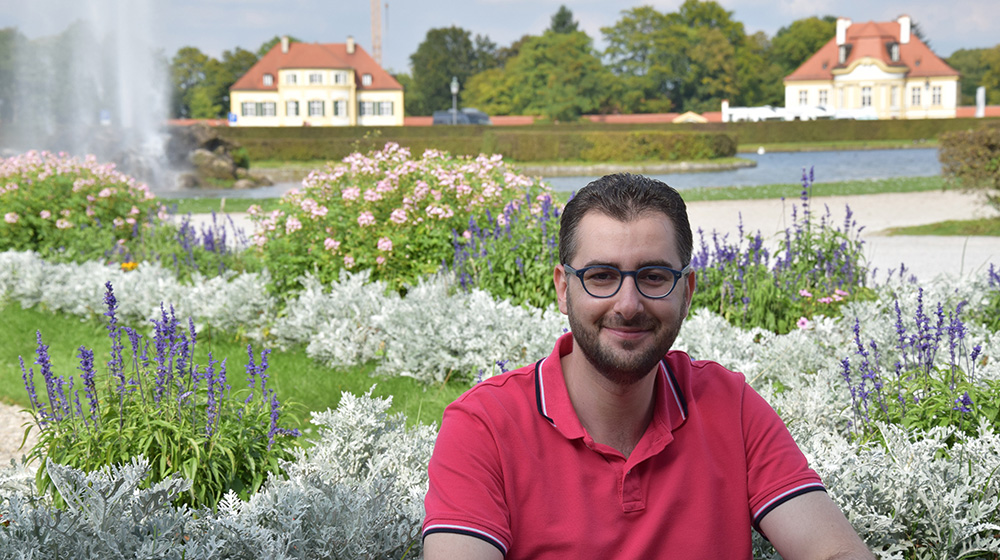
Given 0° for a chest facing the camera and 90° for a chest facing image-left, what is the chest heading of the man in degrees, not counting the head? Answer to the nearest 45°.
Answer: approximately 0°

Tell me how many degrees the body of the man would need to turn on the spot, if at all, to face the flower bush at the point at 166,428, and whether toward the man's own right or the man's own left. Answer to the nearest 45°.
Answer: approximately 135° to the man's own right

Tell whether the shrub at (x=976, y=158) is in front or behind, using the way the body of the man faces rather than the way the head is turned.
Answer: behind

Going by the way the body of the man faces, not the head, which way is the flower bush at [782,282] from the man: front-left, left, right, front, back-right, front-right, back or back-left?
back

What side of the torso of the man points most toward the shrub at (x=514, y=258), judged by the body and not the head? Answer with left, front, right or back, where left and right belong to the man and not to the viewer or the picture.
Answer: back
